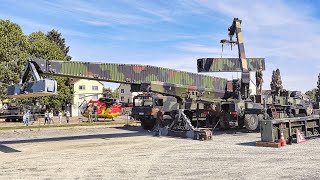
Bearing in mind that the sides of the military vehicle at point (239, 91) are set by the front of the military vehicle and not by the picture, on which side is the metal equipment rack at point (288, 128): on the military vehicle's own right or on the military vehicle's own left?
on the military vehicle's own right

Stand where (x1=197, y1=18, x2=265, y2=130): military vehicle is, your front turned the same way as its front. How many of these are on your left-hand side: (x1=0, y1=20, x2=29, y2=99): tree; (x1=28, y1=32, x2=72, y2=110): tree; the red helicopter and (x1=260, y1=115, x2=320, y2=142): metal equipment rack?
3

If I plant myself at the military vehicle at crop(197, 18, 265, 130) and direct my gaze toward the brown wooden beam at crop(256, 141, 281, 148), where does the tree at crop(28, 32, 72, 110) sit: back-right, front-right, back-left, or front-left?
back-right

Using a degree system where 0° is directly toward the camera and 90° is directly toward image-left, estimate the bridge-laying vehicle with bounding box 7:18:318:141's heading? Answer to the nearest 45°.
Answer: approximately 45°

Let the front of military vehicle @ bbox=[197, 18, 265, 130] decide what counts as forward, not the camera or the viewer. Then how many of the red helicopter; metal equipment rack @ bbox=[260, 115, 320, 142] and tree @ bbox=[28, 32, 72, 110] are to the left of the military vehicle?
2

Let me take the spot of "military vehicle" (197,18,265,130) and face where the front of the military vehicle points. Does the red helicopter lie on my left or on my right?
on my left
